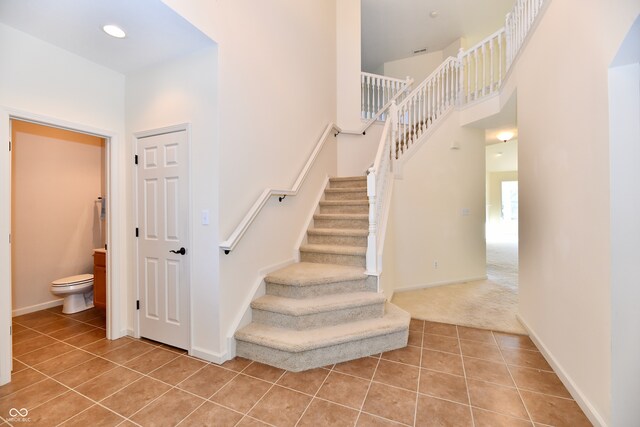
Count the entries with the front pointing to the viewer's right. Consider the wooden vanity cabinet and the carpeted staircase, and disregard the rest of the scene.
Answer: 0

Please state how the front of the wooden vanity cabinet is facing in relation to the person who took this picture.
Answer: facing the viewer and to the left of the viewer

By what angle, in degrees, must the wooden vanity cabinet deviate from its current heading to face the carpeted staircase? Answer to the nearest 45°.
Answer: approximately 90° to its left

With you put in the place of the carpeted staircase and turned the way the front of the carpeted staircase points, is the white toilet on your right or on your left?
on your right

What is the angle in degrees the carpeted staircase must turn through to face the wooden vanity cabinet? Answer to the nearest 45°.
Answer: approximately 90° to its right

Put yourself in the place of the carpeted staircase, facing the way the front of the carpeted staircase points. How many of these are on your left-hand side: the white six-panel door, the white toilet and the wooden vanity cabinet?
0

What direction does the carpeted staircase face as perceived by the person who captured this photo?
facing the viewer

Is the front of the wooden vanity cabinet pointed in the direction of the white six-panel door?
no
